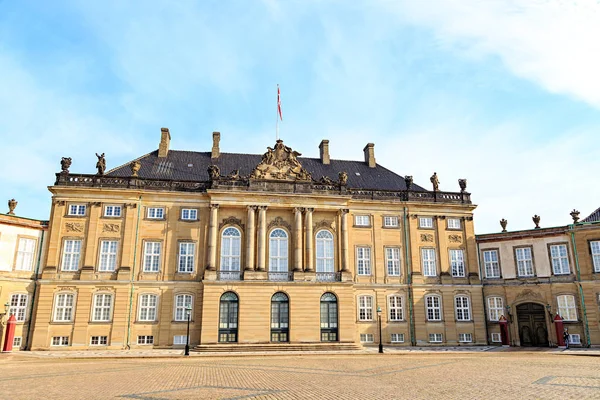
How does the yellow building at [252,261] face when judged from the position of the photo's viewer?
facing the viewer
